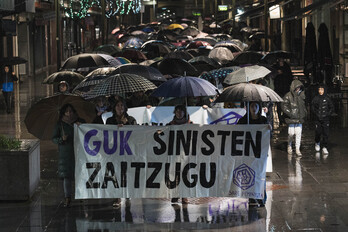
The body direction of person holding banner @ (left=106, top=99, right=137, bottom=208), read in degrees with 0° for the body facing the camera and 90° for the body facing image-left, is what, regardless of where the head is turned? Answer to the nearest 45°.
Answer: approximately 0°

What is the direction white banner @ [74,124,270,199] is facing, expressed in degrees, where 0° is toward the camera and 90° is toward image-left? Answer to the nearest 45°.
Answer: approximately 0°

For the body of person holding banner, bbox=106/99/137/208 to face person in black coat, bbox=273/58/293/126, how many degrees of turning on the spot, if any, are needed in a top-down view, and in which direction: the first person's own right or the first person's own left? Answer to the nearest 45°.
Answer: approximately 135° to the first person's own left

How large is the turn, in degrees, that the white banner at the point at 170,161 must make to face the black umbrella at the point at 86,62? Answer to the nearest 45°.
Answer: approximately 180°

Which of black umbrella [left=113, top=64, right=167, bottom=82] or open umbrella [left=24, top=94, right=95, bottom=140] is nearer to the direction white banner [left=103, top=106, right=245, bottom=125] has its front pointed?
the open umbrella

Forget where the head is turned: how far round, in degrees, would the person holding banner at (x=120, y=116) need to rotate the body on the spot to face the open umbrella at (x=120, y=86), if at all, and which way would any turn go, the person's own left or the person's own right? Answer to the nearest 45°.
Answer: approximately 180°

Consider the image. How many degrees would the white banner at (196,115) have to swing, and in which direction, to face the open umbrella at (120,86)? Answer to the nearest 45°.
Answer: approximately 90° to its right

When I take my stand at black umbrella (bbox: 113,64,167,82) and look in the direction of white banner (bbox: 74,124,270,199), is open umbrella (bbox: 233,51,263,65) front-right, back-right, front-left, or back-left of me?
back-left

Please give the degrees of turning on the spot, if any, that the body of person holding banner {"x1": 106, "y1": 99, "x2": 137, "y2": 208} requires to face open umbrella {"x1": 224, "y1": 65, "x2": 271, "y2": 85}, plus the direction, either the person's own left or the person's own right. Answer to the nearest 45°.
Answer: approximately 135° to the person's own left

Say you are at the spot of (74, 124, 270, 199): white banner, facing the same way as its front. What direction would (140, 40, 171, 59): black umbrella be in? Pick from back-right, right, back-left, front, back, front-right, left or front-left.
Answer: back
